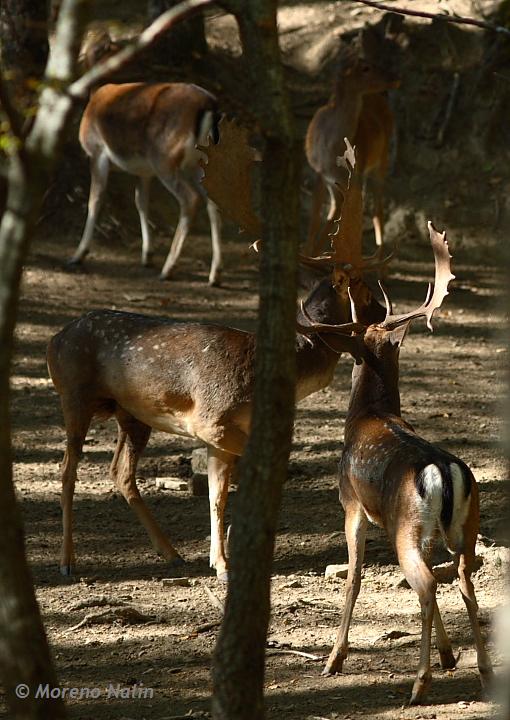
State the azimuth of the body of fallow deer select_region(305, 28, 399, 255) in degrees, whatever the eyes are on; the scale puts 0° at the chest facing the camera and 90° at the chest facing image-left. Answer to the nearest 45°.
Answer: approximately 315°

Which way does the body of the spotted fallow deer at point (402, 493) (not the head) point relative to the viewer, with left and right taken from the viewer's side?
facing away from the viewer and to the left of the viewer

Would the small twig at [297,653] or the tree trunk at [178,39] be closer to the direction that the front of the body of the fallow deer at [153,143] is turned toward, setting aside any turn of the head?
the tree trunk

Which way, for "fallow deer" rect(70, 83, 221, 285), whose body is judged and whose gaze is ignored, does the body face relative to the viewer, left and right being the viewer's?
facing away from the viewer and to the left of the viewer

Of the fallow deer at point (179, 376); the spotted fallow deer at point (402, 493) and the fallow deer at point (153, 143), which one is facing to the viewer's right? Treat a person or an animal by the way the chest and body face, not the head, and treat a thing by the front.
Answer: the fallow deer at point (179, 376)

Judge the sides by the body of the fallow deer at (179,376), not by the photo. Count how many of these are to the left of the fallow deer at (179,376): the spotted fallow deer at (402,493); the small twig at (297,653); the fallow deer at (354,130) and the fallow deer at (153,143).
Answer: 2

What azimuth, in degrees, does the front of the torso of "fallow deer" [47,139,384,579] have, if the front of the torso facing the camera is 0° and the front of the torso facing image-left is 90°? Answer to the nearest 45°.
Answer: approximately 270°

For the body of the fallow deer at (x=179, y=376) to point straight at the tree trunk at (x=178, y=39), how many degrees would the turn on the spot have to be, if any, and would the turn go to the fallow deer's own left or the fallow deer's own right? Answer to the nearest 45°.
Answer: approximately 90° to the fallow deer's own left
